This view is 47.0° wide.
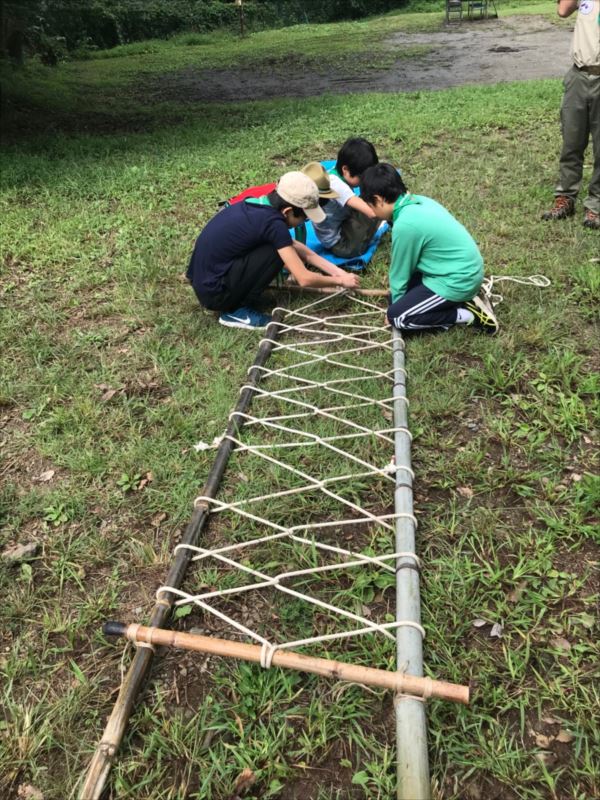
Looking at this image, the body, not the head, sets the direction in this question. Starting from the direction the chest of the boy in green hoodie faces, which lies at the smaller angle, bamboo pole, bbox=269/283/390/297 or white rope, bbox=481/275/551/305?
the bamboo pole

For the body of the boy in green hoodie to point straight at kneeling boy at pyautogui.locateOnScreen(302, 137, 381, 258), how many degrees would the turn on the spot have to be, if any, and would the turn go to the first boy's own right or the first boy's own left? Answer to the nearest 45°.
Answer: approximately 45° to the first boy's own right

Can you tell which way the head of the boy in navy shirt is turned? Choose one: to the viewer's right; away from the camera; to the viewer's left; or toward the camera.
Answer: to the viewer's right

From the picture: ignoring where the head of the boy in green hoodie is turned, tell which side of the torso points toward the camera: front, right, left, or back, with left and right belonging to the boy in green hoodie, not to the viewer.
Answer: left

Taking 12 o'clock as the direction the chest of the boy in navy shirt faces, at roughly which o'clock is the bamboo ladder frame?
The bamboo ladder frame is roughly at 3 o'clock from the boy in navy shirt.

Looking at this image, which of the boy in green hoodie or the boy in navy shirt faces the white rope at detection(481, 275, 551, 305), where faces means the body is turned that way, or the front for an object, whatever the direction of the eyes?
the boy in navy shirt

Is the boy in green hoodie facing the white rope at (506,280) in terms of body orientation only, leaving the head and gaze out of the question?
no

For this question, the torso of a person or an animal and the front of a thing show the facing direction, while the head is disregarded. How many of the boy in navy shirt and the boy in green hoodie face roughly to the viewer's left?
1

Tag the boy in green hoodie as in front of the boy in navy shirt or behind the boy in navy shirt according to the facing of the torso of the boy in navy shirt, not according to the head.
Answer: in front

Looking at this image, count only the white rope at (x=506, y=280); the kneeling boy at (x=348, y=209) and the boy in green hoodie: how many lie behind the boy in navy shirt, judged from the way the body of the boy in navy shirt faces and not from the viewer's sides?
0

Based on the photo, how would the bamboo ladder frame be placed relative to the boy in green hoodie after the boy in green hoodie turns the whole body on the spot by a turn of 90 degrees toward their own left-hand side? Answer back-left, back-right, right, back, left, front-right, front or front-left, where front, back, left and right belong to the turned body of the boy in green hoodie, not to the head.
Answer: front

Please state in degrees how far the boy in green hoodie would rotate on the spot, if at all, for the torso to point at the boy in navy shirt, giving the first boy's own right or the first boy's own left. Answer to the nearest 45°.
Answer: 0° — they already face them

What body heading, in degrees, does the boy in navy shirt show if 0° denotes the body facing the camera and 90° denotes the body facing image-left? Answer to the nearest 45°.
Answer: approximately 270°

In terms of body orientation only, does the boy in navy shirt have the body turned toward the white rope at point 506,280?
yes

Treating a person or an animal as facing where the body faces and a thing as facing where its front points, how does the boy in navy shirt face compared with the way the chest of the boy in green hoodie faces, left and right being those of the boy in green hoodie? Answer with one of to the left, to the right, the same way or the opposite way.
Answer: the opposite way

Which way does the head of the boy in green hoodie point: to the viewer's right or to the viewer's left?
to the viewer's left
